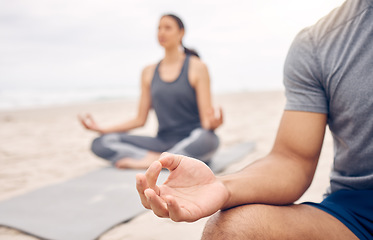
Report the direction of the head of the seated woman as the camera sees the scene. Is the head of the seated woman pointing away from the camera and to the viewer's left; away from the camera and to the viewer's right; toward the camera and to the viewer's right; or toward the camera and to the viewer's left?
toward the camera and to the viewer's left

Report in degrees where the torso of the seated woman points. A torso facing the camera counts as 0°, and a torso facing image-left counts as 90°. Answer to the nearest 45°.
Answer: approximately 45°
